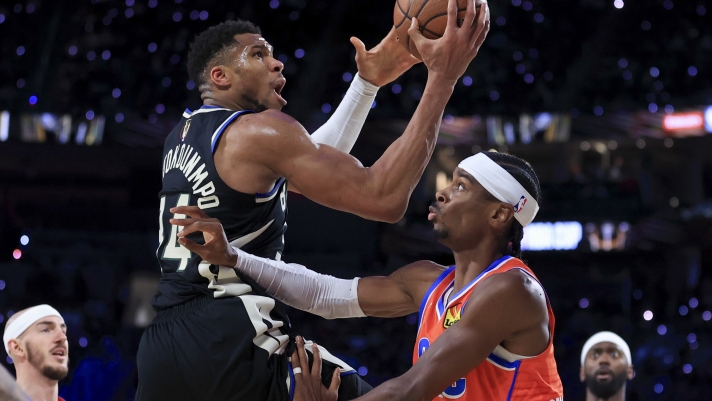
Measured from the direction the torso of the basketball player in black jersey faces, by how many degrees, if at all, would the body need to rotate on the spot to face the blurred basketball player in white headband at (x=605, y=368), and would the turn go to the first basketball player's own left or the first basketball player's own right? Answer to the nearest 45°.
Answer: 0° — they already face them

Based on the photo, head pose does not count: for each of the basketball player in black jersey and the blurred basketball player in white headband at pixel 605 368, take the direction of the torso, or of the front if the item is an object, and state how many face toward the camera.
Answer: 1

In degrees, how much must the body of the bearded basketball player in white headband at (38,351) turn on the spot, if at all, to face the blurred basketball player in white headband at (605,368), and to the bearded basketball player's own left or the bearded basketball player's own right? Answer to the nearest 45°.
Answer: approximately 45° to the bearded basketball player's own left

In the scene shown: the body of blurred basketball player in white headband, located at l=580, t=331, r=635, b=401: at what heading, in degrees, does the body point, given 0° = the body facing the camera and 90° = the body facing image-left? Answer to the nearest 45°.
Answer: approximately 0°

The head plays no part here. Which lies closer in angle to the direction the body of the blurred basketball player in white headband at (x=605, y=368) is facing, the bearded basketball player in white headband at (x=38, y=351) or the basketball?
the basketball

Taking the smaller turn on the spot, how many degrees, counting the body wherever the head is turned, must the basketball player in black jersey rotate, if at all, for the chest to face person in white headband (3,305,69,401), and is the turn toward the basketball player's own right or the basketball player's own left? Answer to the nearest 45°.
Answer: approximately 90° to the basketball player's own left

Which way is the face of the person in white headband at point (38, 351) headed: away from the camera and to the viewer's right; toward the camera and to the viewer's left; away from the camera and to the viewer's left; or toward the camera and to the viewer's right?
toward the camera and to the viewer's right

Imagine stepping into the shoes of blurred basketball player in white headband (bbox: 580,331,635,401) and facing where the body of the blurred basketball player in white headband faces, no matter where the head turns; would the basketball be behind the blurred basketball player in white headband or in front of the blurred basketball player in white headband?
in front

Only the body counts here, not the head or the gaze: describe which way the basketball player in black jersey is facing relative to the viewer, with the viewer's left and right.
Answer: facing away from the viewer and to the right of the viewer
